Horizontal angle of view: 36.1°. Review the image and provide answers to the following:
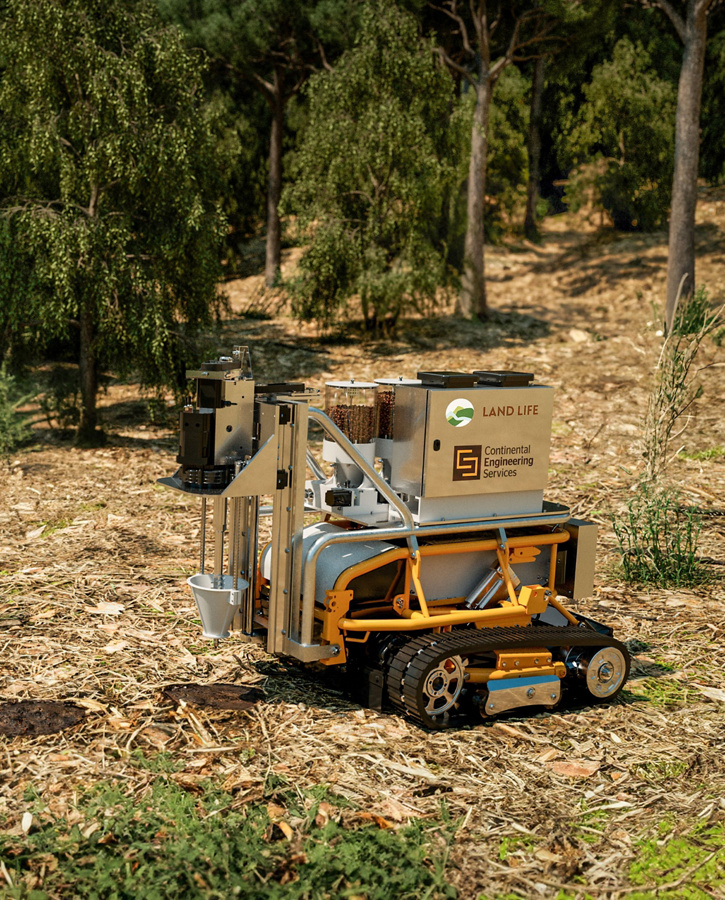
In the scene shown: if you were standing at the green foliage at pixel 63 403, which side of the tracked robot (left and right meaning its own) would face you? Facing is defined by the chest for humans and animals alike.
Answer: right

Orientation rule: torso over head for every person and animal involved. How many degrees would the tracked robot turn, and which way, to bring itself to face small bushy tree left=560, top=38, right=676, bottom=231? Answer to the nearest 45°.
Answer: approximately 135° to its right

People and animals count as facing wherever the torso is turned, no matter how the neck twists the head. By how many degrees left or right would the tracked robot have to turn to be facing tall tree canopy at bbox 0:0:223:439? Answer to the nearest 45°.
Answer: approximately 90° to its right

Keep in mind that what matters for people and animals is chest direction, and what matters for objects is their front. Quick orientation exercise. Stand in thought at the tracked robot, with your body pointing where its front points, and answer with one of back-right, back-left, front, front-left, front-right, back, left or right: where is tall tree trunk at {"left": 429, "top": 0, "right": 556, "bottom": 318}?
back-right

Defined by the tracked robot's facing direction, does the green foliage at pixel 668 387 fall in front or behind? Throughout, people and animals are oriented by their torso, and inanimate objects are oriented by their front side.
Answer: behind

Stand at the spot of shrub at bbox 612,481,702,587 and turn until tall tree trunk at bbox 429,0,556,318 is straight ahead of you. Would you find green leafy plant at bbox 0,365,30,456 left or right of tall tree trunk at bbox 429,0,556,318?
left

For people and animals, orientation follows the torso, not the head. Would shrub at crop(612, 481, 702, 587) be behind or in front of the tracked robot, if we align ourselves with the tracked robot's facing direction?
behind
